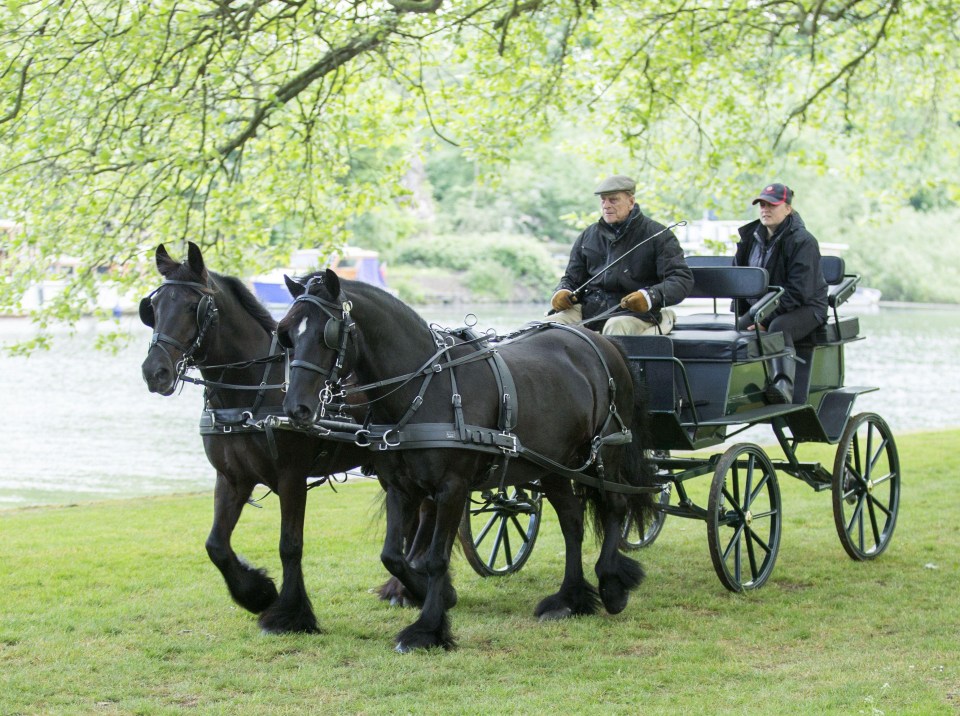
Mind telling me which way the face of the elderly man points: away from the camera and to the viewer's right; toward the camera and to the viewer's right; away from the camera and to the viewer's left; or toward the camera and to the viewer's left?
toward the camera and to the viewer's left

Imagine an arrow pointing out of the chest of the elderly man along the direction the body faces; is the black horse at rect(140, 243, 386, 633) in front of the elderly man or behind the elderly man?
in front

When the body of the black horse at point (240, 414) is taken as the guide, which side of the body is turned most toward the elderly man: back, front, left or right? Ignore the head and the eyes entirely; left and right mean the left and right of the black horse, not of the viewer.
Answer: back

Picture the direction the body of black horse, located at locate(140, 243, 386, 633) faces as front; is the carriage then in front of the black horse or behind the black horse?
behind

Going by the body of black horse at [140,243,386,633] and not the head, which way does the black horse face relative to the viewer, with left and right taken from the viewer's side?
facing the viewer and to the left of the viewer

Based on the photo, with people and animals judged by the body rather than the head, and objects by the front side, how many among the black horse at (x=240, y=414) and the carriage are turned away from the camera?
0

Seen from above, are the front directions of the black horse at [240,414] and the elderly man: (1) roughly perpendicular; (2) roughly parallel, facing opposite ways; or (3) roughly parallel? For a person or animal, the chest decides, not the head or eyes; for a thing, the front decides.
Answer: roughly parallel

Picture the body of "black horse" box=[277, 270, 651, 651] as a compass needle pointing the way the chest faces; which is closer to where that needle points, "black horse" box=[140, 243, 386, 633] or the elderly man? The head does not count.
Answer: the black horse

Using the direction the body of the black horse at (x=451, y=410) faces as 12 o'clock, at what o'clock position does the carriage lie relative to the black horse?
The carriage is roughly at 6 o'clock from the black horse.

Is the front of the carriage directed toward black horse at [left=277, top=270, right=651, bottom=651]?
yes

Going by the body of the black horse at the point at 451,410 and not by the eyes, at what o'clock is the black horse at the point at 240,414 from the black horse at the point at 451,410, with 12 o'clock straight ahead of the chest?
the black horse at the point at 240,414 is roughly at 2 o'clock from the black horse at the point at 451,410.

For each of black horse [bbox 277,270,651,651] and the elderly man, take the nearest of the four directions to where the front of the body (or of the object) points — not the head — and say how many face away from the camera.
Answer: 0

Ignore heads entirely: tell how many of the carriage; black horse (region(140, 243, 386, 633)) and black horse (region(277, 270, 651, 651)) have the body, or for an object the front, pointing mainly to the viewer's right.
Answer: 0

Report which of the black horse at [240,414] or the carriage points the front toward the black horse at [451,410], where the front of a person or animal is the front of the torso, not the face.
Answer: the carriage

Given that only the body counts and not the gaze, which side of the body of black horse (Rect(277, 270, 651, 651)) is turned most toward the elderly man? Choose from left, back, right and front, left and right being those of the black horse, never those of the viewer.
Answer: back
